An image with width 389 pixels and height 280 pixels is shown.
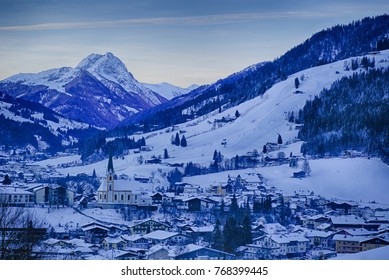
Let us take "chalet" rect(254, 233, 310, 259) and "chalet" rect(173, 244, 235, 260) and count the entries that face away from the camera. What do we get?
0

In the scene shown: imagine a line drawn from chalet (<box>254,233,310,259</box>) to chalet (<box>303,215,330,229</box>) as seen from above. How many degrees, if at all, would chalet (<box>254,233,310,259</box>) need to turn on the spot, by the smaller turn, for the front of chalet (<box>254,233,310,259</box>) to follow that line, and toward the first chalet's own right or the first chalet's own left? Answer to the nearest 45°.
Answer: approximately 180°

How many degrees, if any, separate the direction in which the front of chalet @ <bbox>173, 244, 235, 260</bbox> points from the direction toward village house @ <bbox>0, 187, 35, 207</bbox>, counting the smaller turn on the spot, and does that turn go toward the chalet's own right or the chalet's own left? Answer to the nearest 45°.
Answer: approximately 90° to the chalet's own right

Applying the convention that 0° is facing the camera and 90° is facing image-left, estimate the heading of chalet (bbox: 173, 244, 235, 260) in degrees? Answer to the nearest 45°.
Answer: approximately 0°

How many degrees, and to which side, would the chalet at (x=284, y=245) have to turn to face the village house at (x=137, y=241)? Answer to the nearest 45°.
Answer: approximately 45° to its right

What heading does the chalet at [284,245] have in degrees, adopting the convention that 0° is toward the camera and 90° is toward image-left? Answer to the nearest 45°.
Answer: approximately 45°

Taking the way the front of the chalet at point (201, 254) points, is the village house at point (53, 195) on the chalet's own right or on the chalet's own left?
on the chalet's own right

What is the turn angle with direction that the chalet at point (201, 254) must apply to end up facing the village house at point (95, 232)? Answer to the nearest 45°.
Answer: approximately 90° to its right
